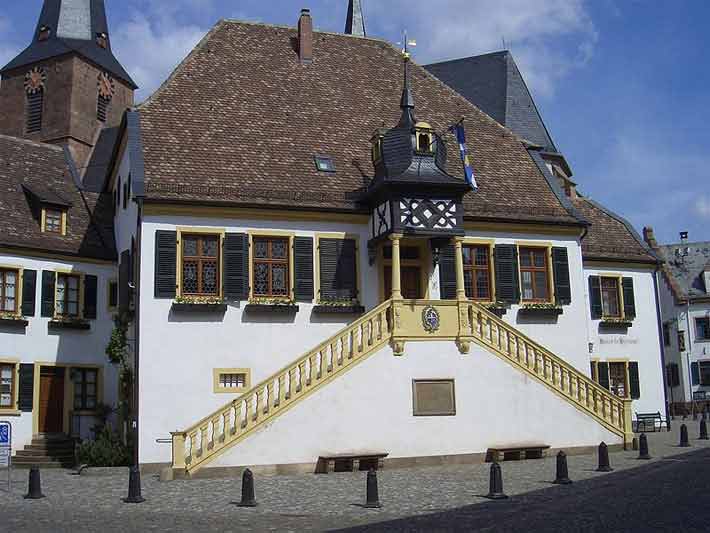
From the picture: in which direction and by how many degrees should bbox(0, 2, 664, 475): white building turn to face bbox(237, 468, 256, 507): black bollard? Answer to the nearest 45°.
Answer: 0° — it already faces it

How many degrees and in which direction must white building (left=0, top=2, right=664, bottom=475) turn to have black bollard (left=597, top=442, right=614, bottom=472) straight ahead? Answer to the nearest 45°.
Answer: approximately 45° to its left

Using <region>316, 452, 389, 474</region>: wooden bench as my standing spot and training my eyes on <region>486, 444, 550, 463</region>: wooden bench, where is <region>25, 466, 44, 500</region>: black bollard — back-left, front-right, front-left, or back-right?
back-right

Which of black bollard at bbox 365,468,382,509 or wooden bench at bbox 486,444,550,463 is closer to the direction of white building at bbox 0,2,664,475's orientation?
the black bollard

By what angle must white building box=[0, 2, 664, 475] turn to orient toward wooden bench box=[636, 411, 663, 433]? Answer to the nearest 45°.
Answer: approximately 135° to its left

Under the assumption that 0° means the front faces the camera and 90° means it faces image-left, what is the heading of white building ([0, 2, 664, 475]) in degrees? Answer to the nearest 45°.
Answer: approximately 0°

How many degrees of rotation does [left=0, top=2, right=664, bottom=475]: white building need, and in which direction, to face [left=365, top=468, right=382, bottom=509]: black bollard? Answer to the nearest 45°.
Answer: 0° — it already faces it

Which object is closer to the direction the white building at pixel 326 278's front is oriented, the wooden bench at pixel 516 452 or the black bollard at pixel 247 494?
the black bollard

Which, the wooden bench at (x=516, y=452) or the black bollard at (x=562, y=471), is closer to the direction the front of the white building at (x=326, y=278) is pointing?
the black bollard

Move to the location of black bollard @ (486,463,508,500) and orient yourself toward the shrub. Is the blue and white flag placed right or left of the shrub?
right
